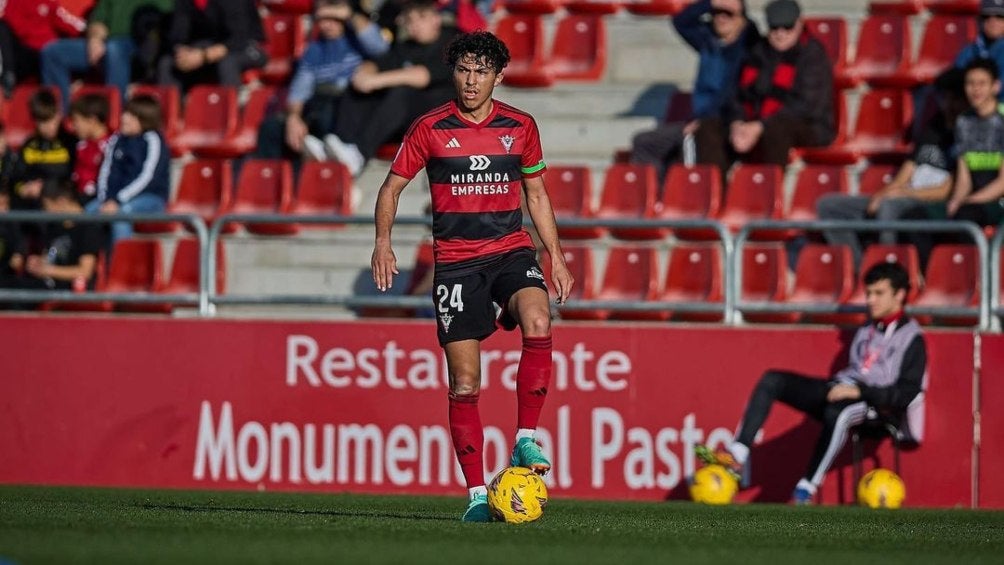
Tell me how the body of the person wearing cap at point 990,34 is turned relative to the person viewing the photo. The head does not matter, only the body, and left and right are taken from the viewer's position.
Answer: facing the viewer

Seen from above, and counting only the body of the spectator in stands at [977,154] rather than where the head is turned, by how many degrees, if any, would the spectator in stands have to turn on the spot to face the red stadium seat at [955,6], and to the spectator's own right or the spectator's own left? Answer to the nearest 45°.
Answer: approximately 135° to the spectator's own right

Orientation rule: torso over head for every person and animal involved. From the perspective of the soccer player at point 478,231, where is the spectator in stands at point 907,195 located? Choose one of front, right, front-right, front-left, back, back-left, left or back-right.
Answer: back-left

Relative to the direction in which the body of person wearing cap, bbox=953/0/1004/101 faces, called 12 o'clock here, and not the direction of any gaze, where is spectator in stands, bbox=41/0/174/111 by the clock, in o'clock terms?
The spectator in stands is roughly at 3 o'clock from the person wearing cap.

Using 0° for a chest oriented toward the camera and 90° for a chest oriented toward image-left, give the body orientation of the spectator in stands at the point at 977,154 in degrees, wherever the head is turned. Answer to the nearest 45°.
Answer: approximately 45°

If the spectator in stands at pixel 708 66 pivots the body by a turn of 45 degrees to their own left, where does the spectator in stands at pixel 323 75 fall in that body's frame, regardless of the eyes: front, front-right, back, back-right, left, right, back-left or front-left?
right

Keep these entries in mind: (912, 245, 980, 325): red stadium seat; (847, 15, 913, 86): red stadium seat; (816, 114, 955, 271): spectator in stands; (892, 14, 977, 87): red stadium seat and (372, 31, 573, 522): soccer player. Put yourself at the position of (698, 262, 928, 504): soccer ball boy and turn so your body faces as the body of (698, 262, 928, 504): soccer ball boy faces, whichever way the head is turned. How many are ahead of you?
1

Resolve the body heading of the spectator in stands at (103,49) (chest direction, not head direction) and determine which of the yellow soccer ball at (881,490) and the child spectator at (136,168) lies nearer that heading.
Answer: the child spectator

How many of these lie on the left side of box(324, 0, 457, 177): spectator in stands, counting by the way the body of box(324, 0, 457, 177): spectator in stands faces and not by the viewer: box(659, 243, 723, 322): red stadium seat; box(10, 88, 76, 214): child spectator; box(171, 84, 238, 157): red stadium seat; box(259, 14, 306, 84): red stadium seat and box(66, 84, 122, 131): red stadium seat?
1

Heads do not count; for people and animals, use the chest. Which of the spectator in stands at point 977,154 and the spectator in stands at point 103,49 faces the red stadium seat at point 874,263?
the spectator in stands at point 977,154

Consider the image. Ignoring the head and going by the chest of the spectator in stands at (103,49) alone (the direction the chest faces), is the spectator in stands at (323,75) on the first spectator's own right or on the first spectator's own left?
on the first spectator's own left

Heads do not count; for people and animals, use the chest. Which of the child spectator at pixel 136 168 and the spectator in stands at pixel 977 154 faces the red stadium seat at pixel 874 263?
the spectator in stands

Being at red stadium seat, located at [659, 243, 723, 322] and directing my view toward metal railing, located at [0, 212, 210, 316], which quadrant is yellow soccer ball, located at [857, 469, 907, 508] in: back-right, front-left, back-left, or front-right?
back-left

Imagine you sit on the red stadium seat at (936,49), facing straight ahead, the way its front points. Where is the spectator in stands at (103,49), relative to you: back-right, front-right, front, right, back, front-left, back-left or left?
front-right

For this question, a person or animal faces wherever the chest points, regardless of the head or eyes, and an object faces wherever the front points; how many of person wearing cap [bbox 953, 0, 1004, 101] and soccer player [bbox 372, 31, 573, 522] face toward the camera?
2

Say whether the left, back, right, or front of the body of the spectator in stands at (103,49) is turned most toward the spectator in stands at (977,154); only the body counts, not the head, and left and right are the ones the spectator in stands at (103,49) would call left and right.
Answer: left

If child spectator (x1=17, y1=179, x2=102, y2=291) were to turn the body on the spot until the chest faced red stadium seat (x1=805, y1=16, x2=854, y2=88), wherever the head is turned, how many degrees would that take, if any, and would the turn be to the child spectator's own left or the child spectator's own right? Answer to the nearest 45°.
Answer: approximately 135° to the child spectator's own left

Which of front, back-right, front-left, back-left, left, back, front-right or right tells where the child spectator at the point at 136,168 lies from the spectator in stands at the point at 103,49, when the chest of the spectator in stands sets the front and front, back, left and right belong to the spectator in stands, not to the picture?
front-left
